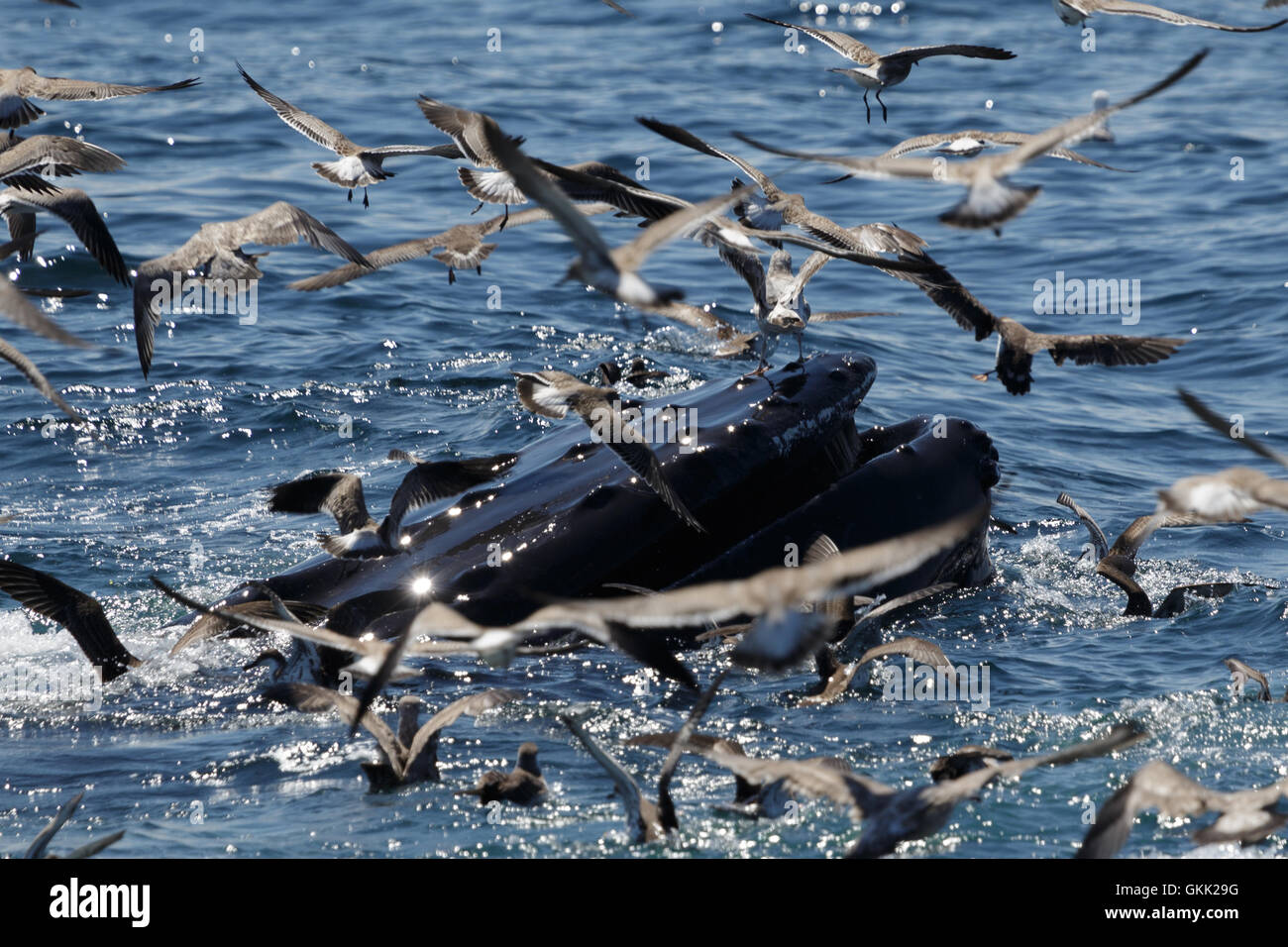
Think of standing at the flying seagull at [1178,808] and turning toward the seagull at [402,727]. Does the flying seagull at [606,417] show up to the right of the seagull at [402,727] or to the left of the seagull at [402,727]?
right

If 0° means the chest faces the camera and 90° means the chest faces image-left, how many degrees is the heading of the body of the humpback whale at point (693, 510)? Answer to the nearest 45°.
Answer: approximately 270°

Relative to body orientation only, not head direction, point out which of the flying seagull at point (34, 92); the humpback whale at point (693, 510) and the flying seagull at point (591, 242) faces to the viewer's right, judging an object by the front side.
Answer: the humpback whale

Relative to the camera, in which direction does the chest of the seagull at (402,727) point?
away from the camera

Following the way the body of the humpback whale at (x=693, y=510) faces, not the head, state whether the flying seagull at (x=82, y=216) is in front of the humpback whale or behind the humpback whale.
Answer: behind
